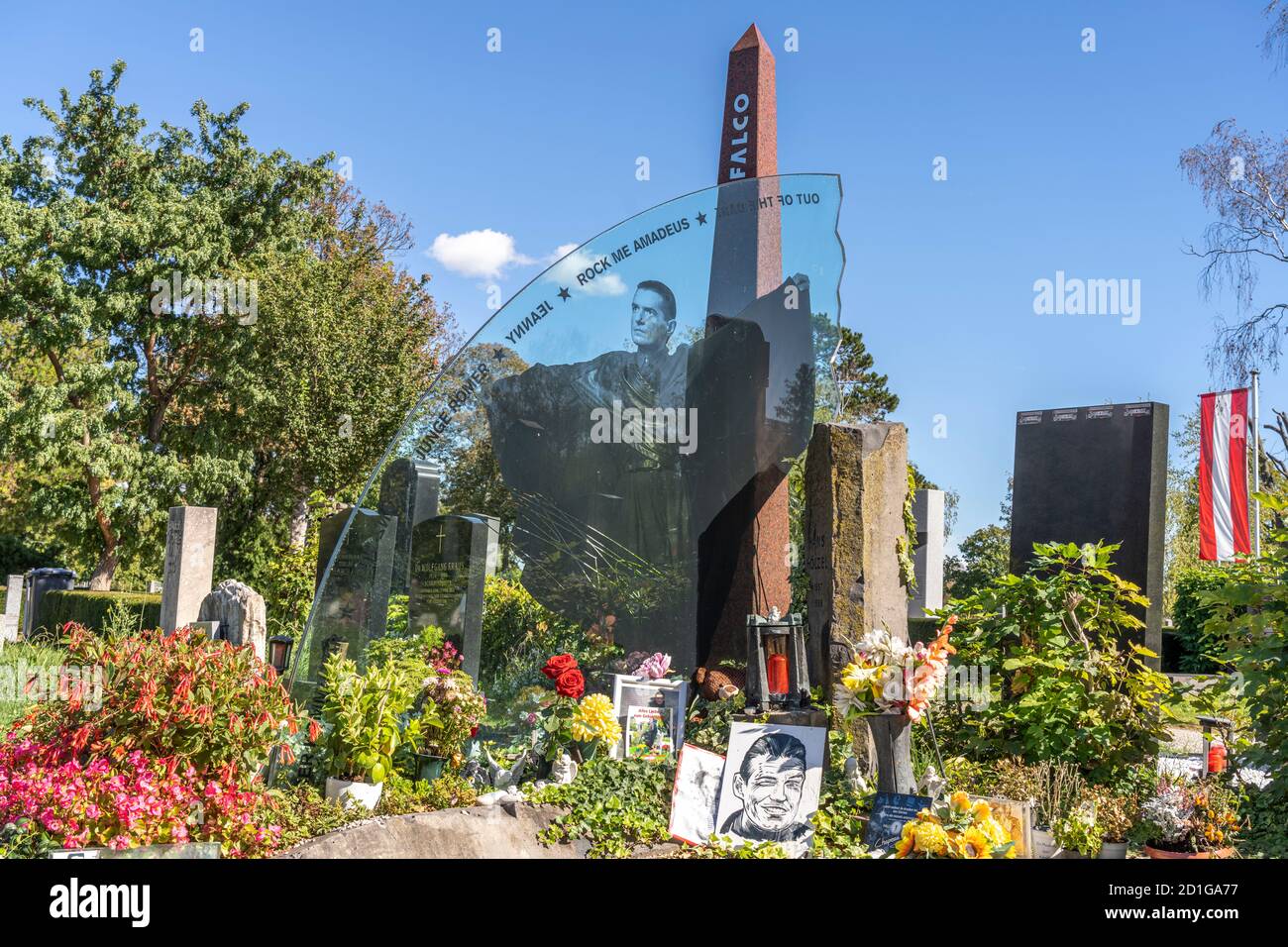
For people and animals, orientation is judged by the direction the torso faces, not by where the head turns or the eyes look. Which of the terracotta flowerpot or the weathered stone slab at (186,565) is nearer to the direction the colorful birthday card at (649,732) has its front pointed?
the terracotta flowerpot

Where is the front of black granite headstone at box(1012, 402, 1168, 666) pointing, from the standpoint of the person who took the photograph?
facing the viewer and to the left of the viewer

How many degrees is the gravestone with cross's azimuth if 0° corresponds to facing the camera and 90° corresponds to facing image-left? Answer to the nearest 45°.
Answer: approximately 45°

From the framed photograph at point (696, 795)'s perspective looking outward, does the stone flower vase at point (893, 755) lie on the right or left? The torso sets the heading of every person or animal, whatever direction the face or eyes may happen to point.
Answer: on its left

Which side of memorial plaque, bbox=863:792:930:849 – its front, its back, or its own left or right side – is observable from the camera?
front

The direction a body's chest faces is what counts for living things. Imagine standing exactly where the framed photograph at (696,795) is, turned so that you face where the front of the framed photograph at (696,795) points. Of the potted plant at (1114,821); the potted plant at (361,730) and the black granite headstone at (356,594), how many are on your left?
1

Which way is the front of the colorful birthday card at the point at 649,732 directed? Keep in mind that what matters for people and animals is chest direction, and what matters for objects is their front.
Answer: toward the camera

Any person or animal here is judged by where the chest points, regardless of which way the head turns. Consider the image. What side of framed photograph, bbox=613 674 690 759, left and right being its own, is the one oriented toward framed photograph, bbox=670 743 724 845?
front

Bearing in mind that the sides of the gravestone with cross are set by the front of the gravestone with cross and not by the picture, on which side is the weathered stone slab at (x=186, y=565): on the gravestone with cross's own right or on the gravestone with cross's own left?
on the gravestone with cross's own right

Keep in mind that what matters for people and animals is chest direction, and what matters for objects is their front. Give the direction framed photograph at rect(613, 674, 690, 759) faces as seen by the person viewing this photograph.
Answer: facing the viewer

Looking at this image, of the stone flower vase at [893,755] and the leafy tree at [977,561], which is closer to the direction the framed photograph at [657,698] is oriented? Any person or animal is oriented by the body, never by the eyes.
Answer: the stone flower vase

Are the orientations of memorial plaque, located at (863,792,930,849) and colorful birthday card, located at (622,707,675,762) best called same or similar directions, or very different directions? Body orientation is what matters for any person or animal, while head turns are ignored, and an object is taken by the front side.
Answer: same or similar directions
